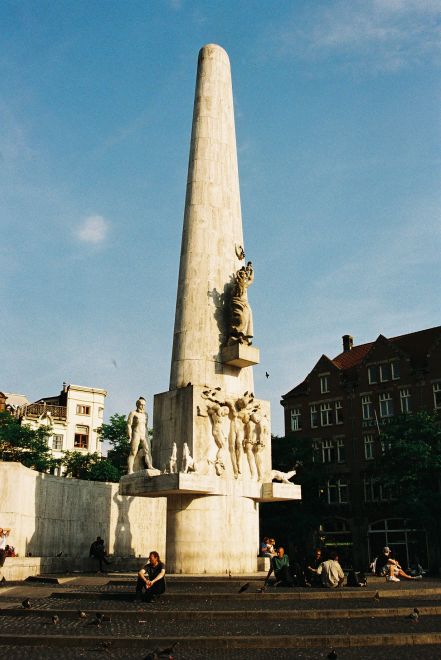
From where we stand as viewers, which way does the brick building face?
facing the viewer and to the left of the viewer

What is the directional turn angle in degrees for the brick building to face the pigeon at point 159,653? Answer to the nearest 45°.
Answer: approximately 45° to its left

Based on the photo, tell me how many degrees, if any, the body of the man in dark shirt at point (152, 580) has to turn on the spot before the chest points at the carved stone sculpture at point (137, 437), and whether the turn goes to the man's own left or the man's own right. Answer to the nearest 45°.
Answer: approximately 135° to the man's own right

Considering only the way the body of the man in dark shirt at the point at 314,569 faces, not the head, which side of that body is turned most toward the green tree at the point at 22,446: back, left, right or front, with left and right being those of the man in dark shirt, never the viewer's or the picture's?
back

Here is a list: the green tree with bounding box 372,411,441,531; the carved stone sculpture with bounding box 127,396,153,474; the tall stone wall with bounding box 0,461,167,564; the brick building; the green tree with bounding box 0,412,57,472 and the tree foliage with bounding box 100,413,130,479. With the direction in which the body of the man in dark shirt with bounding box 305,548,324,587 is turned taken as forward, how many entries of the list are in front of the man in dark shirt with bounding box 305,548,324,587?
0

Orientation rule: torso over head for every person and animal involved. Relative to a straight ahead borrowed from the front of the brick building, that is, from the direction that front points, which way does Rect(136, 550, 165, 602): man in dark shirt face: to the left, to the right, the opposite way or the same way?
the same way

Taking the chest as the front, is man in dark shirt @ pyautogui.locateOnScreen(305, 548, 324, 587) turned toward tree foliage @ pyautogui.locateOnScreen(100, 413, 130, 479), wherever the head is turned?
no

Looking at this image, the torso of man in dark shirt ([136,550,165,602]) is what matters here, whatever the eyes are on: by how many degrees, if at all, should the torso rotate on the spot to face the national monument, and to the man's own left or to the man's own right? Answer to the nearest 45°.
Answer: approximately 135° to the man's own right
